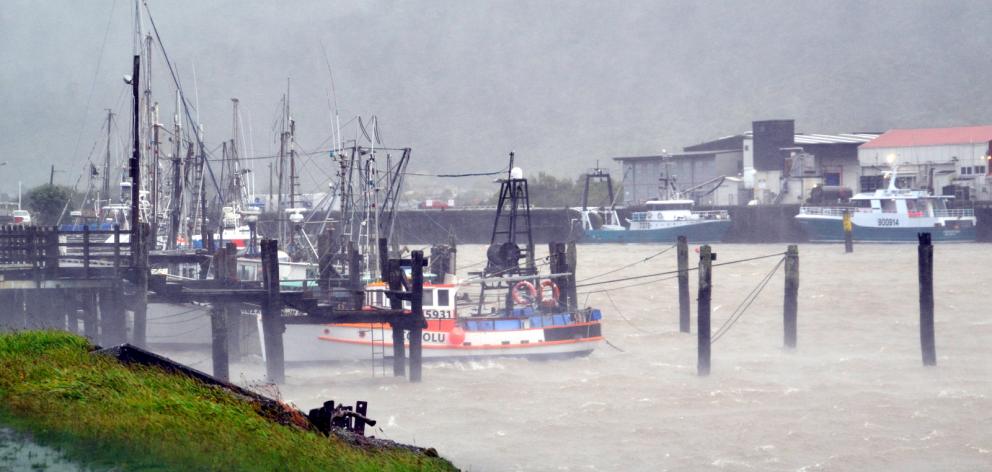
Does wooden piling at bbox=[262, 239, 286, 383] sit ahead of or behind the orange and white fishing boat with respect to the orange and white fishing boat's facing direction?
ahead

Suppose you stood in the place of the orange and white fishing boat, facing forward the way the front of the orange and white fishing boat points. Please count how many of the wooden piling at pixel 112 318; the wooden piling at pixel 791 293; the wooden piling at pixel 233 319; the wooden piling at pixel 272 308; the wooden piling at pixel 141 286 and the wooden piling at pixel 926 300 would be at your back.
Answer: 2

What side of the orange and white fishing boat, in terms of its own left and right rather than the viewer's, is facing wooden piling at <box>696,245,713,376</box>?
back

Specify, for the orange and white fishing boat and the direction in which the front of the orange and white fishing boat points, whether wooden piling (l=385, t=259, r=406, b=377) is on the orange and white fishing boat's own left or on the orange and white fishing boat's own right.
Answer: on the orange and white fishing boat's own left

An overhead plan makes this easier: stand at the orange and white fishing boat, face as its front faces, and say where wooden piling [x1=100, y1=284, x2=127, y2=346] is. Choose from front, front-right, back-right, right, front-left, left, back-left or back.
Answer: front

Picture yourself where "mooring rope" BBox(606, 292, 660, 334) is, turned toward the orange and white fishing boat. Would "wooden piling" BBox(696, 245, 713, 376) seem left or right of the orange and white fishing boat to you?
left

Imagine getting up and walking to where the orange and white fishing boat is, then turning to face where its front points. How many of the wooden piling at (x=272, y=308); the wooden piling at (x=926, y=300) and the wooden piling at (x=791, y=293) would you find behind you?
2

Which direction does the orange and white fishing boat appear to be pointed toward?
to the viewer's left

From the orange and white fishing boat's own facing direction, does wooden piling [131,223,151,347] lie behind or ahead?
ahead

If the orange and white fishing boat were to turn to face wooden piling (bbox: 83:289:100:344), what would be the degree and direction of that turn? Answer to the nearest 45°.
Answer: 0° — it already faces it

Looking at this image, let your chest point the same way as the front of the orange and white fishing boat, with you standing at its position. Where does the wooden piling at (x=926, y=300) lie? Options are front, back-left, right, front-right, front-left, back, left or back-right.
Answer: back
